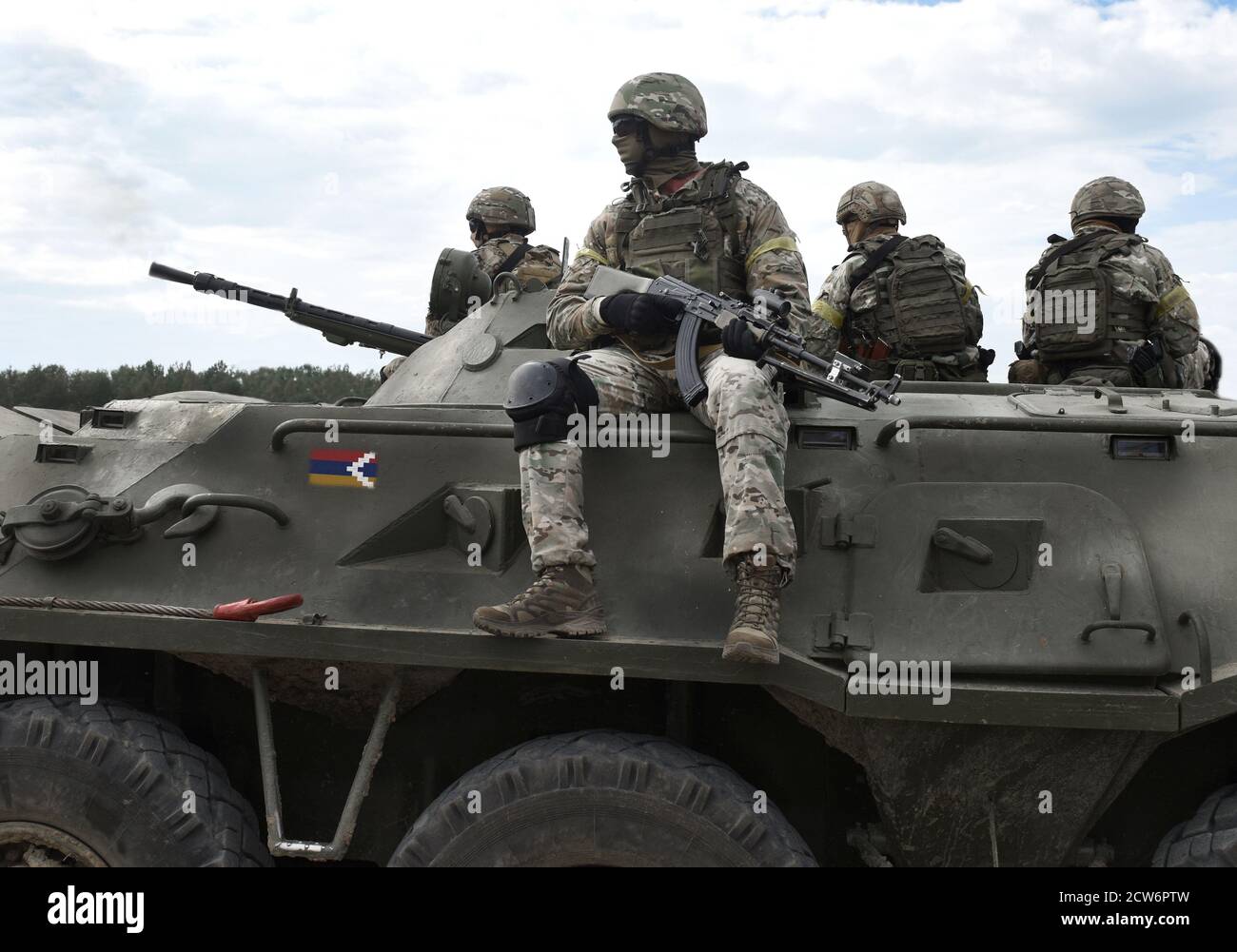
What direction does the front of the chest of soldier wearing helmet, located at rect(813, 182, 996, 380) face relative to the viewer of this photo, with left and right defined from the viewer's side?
facing away from the viewer and to the left of the viewer

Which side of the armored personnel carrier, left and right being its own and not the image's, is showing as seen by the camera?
left

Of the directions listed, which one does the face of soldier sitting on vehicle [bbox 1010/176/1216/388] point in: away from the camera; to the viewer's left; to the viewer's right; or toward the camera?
away from the camera

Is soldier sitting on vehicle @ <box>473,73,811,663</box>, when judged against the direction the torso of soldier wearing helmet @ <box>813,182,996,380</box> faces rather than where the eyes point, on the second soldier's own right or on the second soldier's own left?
on the second soldier's own left
